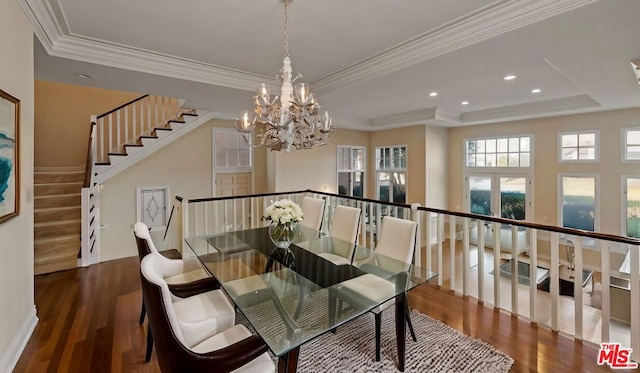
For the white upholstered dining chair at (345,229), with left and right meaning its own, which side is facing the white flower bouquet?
front

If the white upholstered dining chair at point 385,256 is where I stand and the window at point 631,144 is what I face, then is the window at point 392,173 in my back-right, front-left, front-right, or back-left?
front-left

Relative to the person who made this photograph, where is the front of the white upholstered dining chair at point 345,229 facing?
facing the viewer and to the left of the viewer

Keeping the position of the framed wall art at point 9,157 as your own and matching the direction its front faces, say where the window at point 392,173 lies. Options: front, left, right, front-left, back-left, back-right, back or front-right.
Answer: front

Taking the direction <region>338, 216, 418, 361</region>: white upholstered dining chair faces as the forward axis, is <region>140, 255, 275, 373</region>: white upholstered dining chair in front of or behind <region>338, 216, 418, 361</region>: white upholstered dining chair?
in front

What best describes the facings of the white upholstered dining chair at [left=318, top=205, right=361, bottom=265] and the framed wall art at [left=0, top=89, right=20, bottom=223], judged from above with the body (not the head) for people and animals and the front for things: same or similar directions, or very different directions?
very different directions

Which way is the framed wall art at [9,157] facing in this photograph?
to the viewer's right

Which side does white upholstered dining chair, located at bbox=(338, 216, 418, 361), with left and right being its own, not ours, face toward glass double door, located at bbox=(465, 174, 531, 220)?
back

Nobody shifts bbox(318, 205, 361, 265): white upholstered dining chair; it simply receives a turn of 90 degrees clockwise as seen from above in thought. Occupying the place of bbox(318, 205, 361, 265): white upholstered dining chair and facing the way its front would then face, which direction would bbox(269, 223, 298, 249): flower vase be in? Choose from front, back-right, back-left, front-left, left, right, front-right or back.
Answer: left

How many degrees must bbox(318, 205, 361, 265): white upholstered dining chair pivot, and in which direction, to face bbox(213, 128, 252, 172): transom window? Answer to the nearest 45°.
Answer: approximately 90° to its right

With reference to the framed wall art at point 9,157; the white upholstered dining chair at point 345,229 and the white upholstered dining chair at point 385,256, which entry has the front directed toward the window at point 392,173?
the framed wall art

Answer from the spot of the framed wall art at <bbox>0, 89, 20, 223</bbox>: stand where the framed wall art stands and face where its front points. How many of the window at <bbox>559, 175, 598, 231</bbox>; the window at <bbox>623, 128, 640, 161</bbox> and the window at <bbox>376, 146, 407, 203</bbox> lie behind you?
0

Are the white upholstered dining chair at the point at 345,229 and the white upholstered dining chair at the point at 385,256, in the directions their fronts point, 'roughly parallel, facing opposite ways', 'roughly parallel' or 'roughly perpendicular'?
roughly parallel

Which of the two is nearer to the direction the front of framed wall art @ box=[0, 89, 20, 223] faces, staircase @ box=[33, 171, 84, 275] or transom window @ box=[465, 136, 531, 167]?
the transom window

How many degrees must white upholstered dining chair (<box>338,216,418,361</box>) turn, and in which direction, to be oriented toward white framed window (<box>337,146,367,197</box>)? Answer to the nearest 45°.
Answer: approximately 135° to its right

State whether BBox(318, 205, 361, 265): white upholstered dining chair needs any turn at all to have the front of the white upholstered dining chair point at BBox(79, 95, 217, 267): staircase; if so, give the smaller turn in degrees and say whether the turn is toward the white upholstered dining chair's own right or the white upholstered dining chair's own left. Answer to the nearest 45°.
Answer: approximately 45° to the white upholstered dining chair's own right

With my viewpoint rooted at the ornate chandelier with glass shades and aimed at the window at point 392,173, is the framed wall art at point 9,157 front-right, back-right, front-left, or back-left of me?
back-left

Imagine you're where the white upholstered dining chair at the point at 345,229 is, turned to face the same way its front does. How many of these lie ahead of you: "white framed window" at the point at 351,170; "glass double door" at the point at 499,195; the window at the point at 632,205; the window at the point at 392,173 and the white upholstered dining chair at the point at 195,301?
1

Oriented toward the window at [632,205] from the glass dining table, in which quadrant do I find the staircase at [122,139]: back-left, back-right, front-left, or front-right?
back-left
